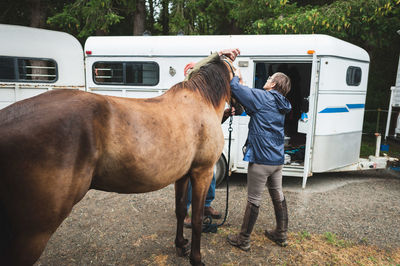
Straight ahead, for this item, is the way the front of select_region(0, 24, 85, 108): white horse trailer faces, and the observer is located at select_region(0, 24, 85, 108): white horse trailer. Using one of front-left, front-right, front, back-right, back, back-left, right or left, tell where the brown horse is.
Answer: right

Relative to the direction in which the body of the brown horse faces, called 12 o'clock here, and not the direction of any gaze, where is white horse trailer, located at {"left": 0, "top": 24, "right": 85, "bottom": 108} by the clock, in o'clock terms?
The white horse trailer is roughly at 10 o'clock from the brown horse.

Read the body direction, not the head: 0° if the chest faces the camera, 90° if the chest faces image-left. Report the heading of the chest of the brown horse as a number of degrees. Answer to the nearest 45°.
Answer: approximately 225°

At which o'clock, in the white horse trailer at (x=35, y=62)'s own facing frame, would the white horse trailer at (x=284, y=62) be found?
the white horse trailer at (x=284, y=62) is roughly at 1 o'clock from the white horse trailer at (x=35, y=62).

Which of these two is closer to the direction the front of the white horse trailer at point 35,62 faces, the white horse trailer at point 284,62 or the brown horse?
the white horse trailer

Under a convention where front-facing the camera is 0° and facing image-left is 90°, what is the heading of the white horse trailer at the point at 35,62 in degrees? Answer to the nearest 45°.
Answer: approximately 270°

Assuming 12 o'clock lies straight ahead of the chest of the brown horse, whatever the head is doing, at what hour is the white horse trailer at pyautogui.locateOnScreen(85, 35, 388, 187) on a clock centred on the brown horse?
The white horse trailer is roughly at 12 o'clock from the brown horse.
